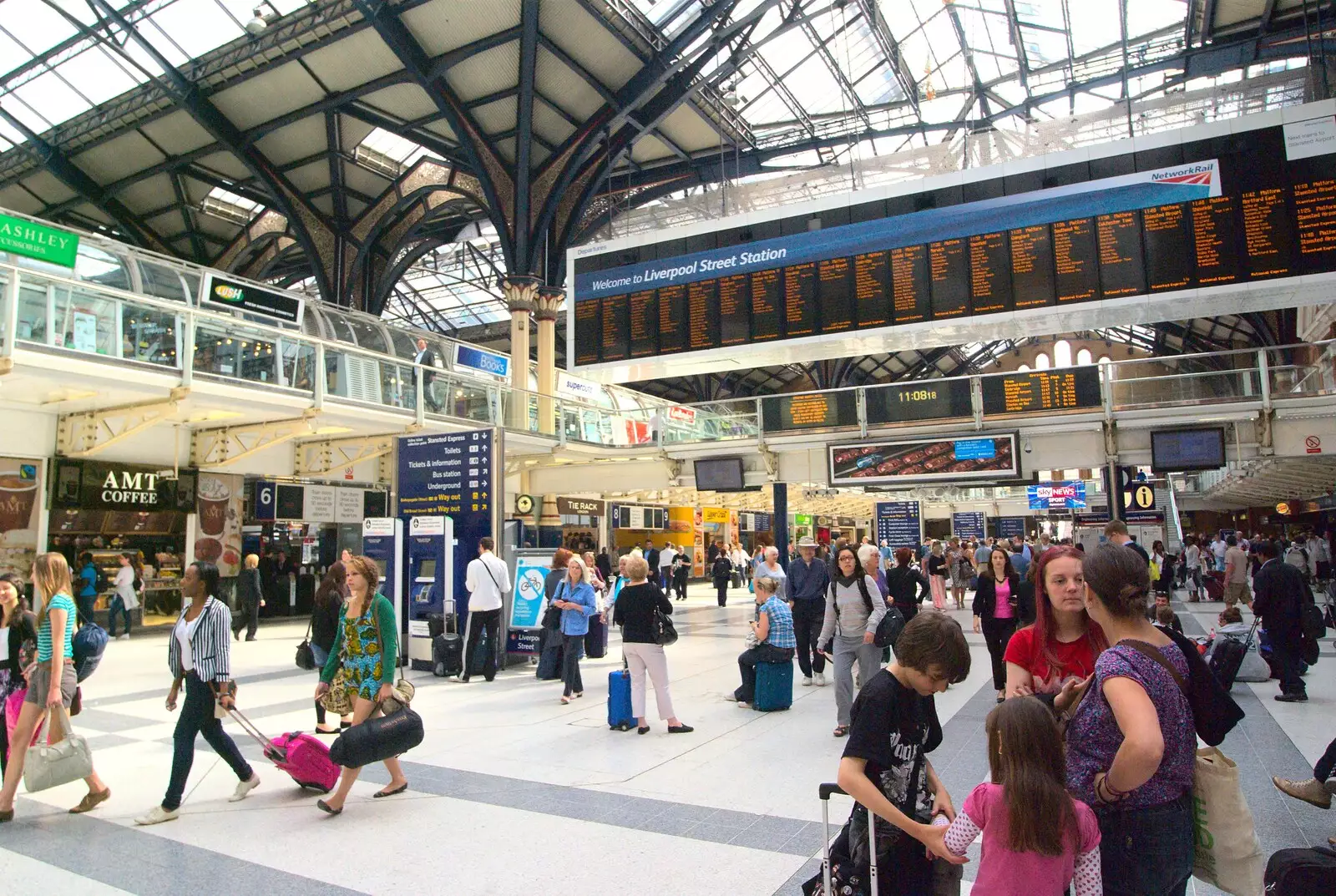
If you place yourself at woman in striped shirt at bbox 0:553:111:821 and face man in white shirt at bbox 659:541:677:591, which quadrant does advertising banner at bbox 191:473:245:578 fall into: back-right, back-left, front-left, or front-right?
front-left

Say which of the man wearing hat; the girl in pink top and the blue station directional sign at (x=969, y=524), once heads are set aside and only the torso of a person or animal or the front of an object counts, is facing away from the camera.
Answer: the girl in pink top

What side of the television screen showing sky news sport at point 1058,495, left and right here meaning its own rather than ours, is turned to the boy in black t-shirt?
front

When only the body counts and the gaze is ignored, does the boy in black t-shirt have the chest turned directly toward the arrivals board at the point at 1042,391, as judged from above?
no

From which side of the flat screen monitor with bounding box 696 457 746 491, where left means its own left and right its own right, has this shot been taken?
front

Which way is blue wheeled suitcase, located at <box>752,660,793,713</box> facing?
toward the camera

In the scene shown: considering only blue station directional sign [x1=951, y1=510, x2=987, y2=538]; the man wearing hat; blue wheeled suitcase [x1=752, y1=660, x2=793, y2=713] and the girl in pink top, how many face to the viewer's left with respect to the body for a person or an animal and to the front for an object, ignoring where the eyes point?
0

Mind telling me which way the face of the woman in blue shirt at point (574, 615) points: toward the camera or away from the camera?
toward the camera

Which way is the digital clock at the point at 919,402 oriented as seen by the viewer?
toward the camera

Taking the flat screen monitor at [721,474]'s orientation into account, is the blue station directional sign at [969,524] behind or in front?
behind

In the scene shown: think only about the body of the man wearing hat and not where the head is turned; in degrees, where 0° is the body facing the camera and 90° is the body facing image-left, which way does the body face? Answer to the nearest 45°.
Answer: approximately 0°

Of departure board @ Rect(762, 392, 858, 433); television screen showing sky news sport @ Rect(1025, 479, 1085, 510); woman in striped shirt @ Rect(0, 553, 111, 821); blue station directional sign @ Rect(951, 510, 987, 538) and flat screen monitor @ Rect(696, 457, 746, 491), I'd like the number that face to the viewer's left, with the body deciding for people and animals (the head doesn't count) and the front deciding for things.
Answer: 1

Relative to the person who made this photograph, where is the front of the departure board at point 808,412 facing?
facing the viewer

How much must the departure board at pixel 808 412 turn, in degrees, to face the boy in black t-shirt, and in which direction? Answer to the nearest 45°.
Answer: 0° — it already faces them

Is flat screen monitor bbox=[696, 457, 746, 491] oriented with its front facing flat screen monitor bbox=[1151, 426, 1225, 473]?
no

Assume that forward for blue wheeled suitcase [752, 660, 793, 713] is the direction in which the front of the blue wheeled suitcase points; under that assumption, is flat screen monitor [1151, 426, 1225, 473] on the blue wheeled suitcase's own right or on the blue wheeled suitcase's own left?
on the blue wheeled suitcase's own left

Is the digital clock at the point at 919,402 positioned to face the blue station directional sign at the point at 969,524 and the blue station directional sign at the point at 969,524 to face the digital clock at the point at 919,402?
no

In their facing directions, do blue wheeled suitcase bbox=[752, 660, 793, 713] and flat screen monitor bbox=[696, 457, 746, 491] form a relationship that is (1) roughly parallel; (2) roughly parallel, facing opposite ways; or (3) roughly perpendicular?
roughly parallel

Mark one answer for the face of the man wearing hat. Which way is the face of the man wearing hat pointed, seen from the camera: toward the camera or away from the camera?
toward the camera

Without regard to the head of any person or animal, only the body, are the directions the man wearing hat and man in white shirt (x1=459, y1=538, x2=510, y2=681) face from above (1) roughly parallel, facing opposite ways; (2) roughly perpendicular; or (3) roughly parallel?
roughly parallel, facing opposite ways

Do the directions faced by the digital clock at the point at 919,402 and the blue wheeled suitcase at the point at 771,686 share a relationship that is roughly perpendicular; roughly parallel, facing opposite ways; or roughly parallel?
roughly parallel

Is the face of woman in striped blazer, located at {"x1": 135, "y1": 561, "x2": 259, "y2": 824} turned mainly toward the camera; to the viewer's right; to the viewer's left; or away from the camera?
to the viewer's left

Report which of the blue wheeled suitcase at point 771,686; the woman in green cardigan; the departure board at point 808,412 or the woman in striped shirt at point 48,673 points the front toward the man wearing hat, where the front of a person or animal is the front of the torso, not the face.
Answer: the departure board
